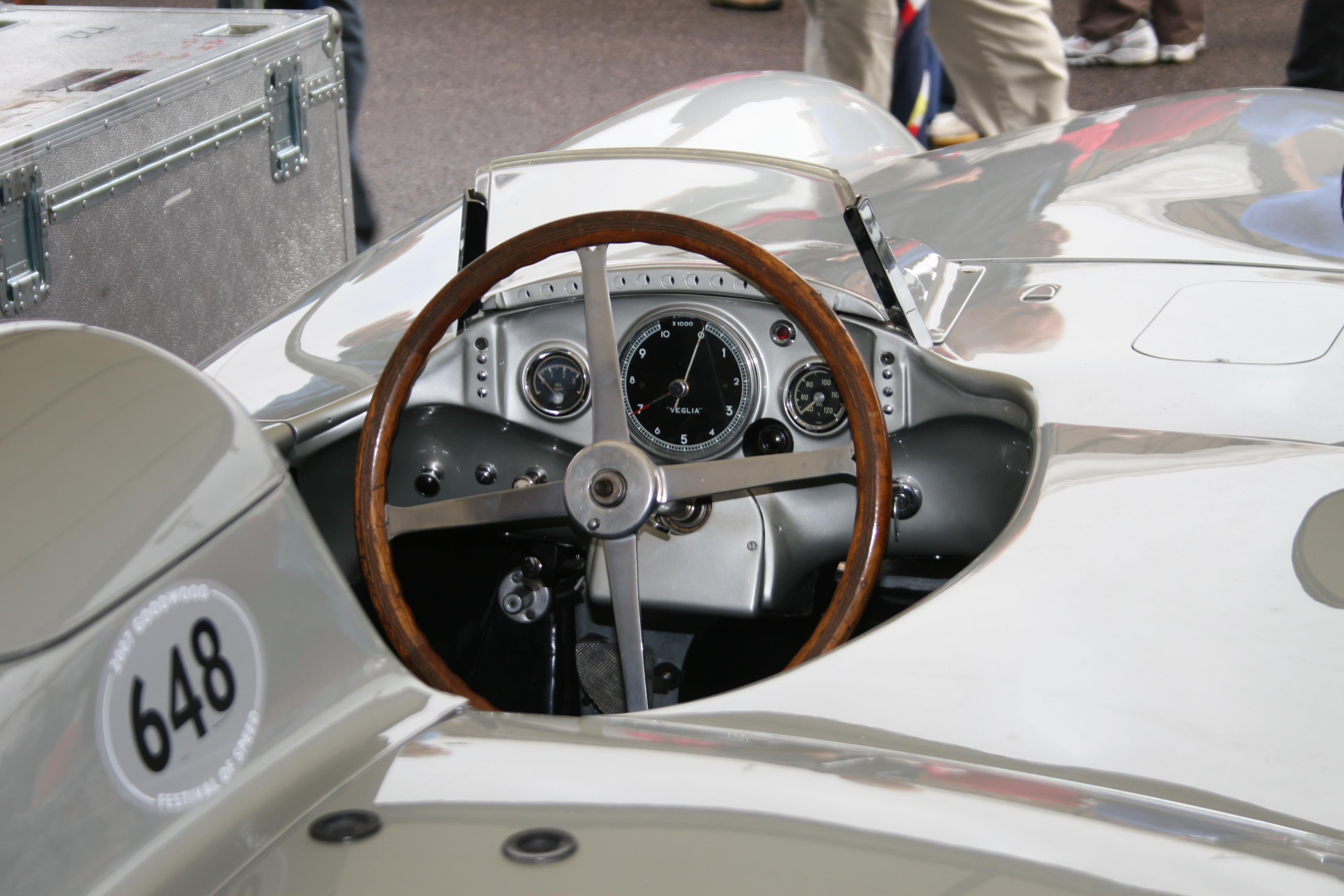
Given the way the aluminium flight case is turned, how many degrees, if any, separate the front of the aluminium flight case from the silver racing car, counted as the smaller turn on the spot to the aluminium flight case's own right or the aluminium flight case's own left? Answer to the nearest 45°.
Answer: approximately 45° to the aluminium flight case's own right

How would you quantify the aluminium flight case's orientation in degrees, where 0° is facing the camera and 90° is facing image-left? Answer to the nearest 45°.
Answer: approximately 315°
